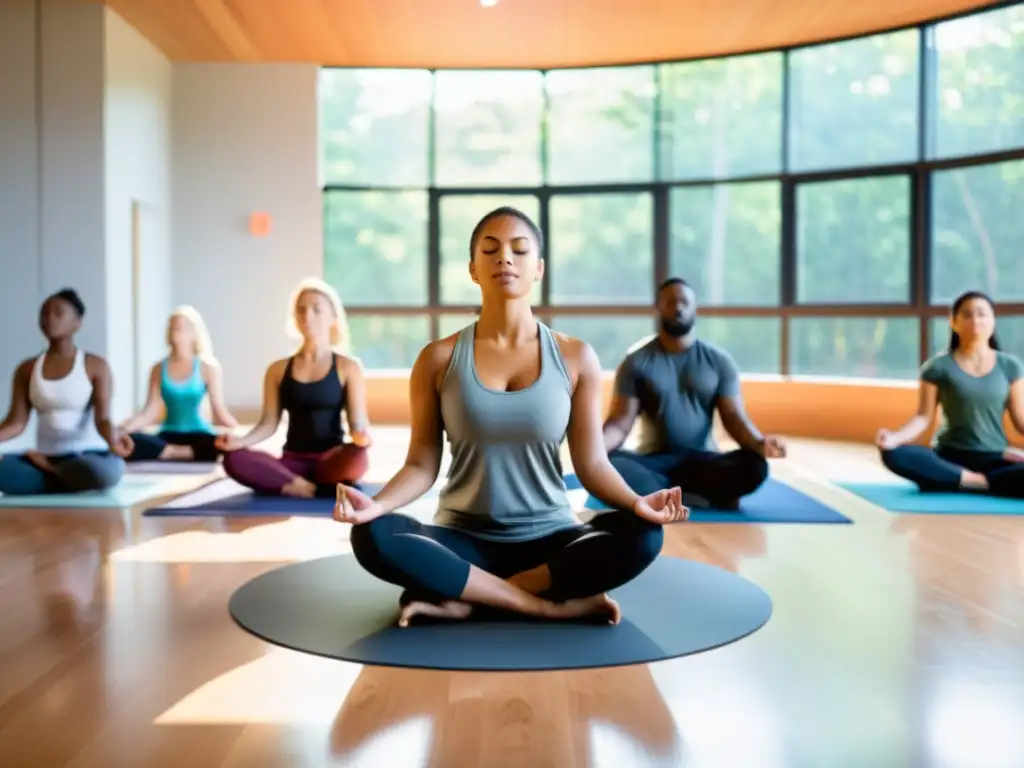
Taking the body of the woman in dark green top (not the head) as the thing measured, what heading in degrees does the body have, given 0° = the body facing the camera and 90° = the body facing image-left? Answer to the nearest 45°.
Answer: approximately 0°

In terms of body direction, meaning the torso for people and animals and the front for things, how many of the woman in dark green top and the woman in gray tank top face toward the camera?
2

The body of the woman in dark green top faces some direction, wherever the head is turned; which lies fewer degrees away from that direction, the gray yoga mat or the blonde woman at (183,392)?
the gray yoga mat

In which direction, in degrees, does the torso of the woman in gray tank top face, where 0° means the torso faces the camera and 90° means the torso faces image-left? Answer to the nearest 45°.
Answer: approximately 0°

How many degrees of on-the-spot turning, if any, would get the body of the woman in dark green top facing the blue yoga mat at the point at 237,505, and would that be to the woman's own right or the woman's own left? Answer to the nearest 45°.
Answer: approximately 45° to the woman's own right

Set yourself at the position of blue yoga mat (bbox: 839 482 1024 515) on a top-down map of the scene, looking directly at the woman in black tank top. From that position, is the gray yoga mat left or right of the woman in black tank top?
left

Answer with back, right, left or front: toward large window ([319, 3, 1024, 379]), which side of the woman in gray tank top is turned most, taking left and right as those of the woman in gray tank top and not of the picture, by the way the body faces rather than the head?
back
